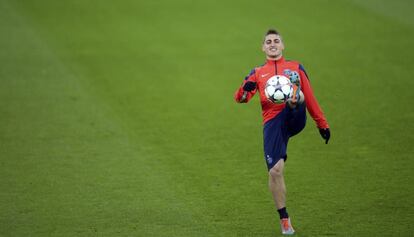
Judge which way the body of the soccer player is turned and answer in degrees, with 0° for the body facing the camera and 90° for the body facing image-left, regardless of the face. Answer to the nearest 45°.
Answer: approximately 0°
